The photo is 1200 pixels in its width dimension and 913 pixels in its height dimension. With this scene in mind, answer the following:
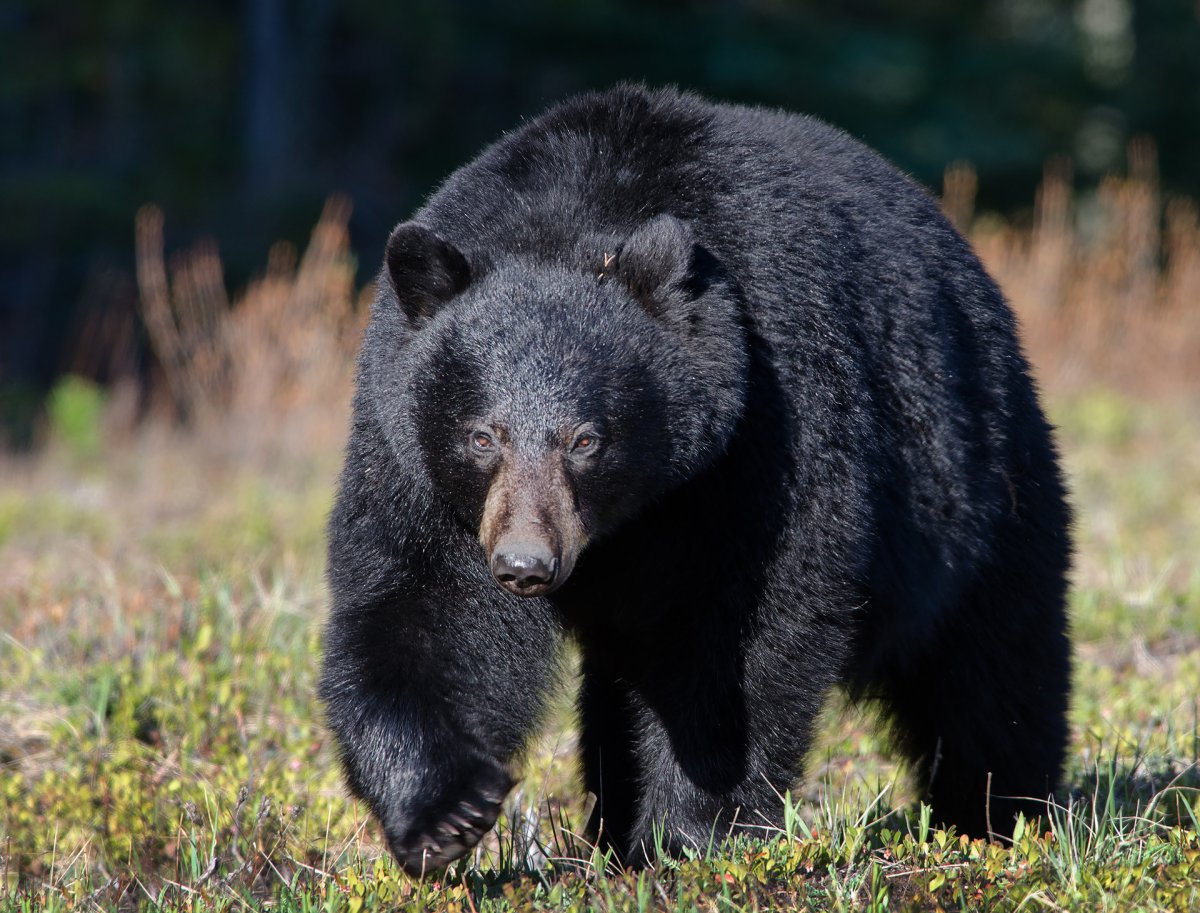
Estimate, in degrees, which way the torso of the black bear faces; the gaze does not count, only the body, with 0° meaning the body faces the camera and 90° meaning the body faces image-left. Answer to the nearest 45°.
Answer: approximately 45°

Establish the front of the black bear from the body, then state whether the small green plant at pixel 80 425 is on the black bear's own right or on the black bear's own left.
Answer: on the black bear's own right
